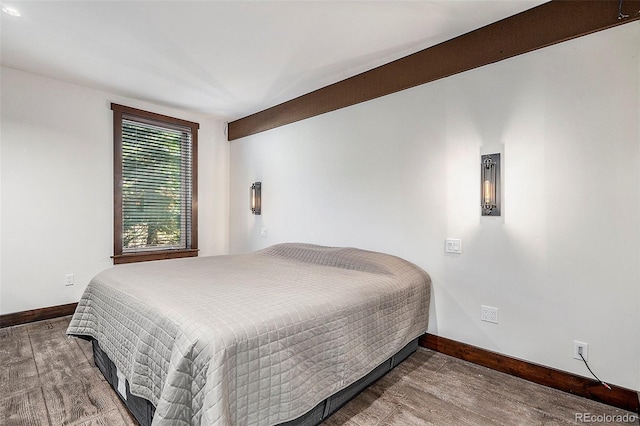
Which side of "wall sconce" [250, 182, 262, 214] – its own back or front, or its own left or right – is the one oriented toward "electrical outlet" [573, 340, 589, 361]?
left

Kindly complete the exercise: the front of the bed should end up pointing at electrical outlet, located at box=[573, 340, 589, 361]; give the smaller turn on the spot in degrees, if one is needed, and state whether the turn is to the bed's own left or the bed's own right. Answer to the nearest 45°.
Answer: approximately 135° to the bed's own left

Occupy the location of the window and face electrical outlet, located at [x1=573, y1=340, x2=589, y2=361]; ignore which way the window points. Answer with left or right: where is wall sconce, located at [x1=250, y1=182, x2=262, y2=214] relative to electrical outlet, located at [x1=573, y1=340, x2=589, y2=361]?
left

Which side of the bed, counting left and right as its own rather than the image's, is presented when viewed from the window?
right

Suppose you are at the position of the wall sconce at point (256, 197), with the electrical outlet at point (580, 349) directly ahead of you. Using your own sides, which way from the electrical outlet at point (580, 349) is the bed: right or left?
right

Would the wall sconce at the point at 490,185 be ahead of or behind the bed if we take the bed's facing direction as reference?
behind

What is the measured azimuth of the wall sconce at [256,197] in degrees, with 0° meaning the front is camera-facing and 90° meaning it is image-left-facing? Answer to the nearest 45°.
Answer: approximately 45°

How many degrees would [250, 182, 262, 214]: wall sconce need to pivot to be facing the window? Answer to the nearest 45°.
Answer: approximately 45° to its right

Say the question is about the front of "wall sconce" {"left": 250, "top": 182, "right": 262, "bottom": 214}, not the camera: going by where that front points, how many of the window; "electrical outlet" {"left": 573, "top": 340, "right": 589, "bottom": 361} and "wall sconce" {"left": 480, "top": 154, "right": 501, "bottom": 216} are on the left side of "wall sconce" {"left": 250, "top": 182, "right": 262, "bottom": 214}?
2

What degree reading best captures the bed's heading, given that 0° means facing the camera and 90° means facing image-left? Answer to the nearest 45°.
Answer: approximately 45°
